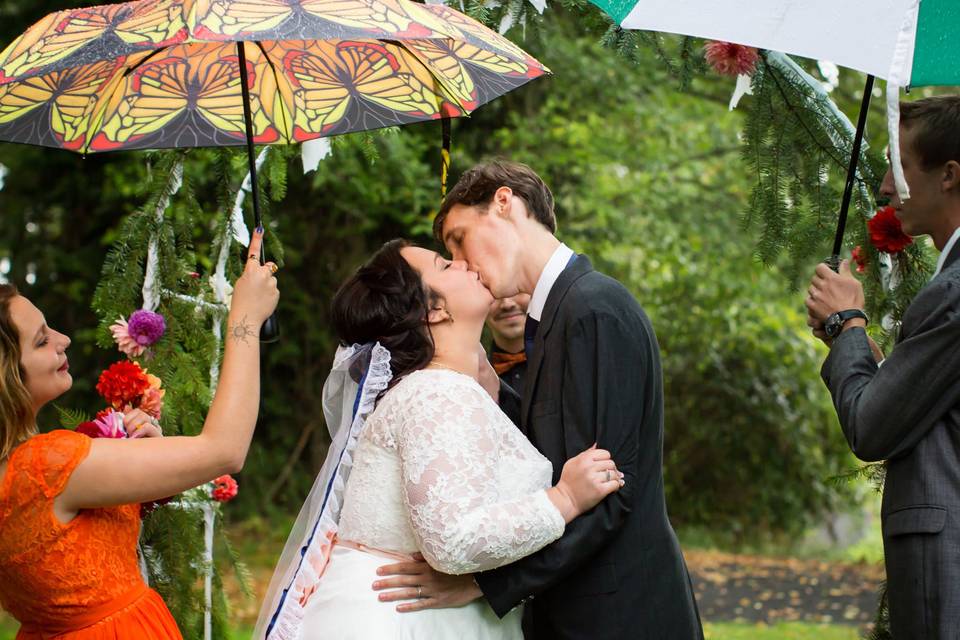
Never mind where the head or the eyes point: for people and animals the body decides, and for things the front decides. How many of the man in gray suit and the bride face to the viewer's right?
1

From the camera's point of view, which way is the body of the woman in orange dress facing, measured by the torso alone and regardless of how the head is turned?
to the viewer's right

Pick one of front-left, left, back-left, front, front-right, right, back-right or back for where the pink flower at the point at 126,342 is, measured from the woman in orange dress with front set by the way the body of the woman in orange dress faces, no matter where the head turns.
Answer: left

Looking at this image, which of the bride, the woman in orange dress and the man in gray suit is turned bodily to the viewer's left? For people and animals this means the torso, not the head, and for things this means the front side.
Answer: the man in gray suit

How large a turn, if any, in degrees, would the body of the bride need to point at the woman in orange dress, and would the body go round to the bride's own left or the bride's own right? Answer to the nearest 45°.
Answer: approximately 180°

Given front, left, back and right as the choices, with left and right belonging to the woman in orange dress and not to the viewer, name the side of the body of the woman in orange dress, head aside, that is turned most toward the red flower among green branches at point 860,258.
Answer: front

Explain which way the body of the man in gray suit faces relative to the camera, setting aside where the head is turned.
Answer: to the viewer's left

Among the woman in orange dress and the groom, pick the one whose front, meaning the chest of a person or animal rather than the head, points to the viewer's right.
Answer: the woman in orange dress

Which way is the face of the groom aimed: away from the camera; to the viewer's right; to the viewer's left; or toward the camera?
to the viewer's left

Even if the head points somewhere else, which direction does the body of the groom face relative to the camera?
to the viewer's left

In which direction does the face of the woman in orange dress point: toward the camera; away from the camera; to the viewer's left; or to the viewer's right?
to the viewer's right

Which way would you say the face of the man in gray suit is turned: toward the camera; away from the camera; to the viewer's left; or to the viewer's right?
to the viewer's left

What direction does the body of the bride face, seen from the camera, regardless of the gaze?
to the viewer's right

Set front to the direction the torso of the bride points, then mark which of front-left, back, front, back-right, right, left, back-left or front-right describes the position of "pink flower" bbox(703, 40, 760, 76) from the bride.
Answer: front-left

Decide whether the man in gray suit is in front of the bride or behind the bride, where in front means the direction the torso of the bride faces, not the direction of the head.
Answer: in front

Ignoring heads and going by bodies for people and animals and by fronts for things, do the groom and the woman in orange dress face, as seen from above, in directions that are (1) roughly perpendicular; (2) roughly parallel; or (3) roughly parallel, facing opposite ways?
roughly parallel, facing opposite ways
